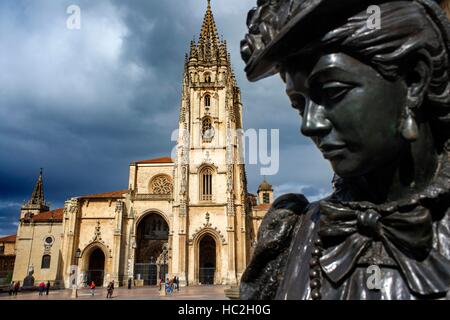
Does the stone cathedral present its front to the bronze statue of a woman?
yes

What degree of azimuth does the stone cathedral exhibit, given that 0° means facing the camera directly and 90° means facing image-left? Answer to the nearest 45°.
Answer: approximately 0°

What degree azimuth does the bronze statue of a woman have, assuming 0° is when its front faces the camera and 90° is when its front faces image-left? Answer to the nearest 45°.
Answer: approximately 45°

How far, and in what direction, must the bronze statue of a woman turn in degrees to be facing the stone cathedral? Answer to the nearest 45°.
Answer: approximately 90° to its right

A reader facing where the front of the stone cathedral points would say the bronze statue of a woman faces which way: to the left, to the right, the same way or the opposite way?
to the right
